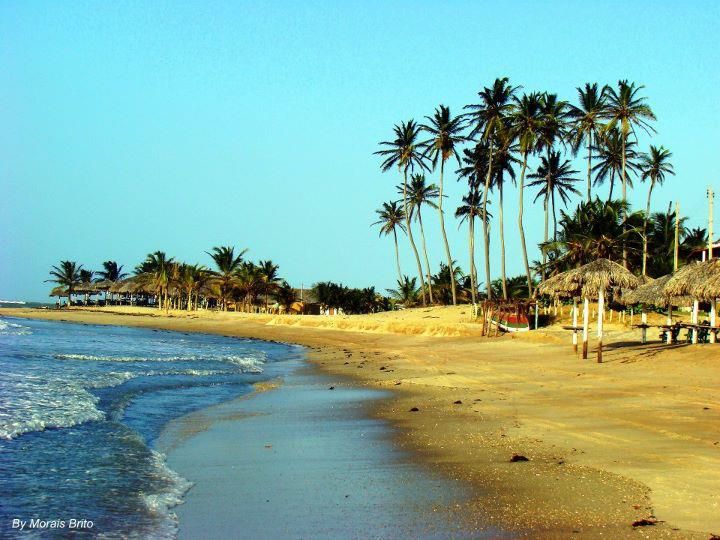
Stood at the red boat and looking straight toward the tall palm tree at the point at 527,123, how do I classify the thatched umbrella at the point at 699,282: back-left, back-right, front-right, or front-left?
back-right

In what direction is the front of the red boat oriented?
to the viewer's left

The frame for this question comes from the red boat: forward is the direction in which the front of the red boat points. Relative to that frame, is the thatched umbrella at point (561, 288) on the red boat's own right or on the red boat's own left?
on the red boat's own left

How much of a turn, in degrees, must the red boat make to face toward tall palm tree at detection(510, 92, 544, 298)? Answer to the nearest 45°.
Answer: approximately 90° to its right
